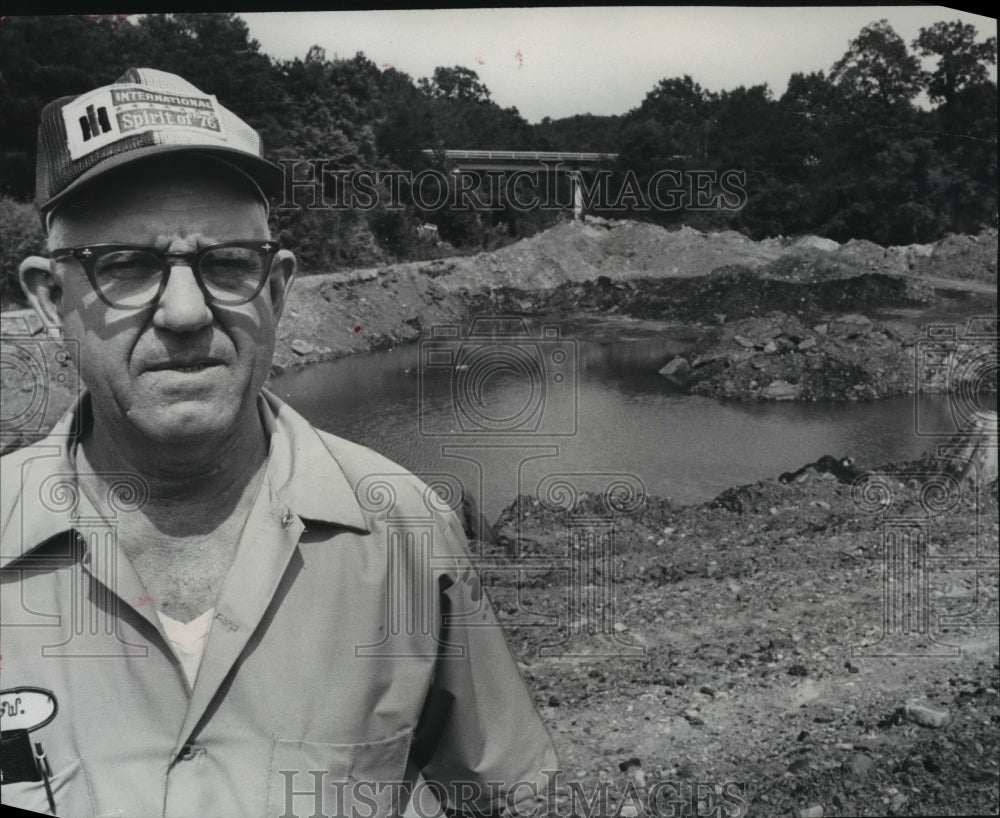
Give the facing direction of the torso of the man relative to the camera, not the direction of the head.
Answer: toward the camera

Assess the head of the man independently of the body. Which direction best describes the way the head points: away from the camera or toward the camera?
toward the camera

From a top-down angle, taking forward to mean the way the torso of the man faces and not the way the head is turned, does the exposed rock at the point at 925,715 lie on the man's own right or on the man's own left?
on the man's own left

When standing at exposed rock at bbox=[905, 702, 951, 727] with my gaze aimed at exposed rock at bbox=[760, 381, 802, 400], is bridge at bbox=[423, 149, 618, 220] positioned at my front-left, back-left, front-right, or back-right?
front-left

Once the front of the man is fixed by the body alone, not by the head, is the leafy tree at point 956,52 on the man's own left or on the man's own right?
on the man's own left

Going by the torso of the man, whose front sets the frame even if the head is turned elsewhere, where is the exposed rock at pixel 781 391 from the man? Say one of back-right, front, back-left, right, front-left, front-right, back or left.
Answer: left
